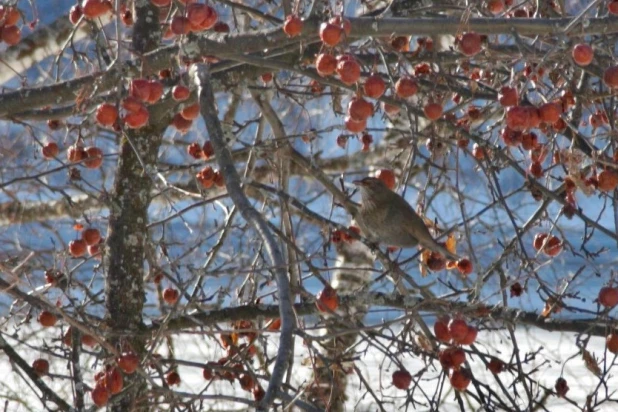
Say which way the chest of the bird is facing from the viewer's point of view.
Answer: to the viewer's left

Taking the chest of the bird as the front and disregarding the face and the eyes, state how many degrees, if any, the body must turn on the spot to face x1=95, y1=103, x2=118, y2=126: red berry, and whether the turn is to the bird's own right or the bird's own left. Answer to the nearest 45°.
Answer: approximately 45° to the bird's own left
